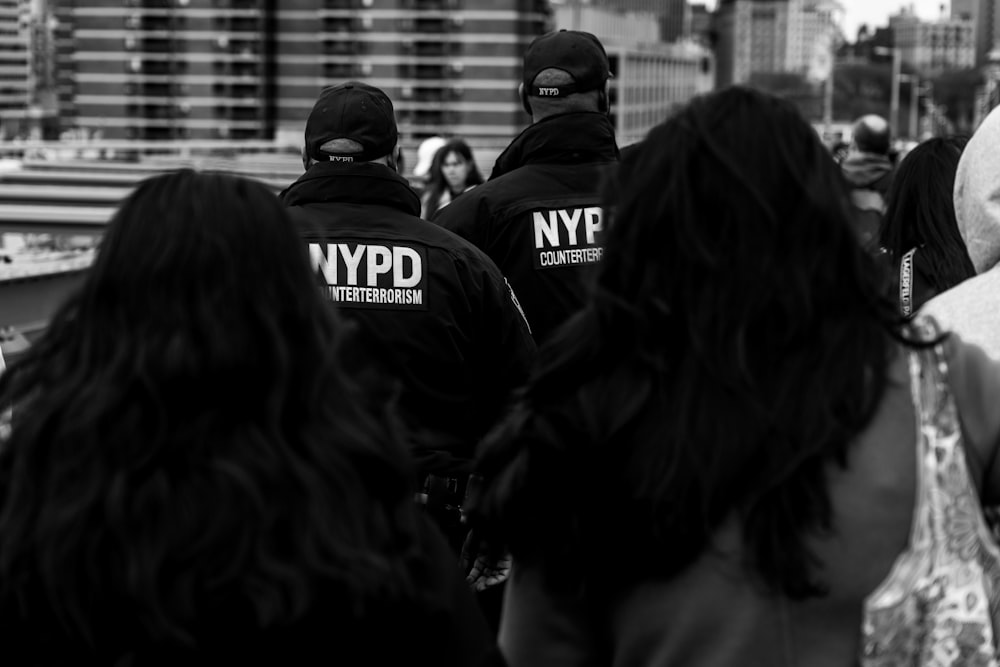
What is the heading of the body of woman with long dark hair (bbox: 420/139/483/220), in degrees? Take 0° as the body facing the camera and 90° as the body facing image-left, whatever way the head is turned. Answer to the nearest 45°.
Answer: approximately 0°

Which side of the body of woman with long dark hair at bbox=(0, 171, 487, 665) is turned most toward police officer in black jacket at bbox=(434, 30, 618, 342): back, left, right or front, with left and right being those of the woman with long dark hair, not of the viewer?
front

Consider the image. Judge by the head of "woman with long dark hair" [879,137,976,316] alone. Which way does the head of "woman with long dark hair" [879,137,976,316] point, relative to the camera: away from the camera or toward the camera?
away from the camera

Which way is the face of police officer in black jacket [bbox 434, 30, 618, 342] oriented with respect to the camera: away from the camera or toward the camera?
away from the camera

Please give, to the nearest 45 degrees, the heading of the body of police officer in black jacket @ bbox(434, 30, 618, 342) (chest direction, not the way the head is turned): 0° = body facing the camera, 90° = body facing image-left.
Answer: approximately 180°

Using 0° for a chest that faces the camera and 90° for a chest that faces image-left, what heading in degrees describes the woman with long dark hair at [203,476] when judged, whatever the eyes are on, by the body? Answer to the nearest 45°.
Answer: approximately 180°

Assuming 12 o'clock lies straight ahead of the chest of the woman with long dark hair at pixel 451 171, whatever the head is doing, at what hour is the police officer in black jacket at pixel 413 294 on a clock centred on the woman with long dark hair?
The police officer in black jacket is roughly at 12 o'clock from the woman with long dark hair.

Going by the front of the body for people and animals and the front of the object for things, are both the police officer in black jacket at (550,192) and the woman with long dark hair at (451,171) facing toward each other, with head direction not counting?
yes

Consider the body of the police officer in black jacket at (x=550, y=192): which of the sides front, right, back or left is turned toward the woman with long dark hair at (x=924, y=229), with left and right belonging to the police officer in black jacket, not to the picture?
right

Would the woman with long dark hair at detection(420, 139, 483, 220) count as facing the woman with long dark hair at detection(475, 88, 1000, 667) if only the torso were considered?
yes

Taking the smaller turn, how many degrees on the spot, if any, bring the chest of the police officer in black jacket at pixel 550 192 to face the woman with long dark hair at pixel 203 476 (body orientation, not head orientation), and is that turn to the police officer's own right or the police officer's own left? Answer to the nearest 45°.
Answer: approximately 180°

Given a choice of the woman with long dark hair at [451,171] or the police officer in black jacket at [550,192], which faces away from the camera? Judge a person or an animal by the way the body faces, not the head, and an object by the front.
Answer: the police officer in black jacket

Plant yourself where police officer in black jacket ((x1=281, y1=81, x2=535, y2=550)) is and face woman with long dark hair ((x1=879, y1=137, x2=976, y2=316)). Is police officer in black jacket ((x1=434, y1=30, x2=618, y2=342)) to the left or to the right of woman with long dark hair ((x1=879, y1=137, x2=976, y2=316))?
left

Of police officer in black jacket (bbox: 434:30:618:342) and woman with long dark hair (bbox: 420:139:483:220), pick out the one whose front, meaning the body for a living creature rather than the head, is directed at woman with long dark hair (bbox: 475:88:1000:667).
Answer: woman with long dark hair (bbox: 420:139:483:220)

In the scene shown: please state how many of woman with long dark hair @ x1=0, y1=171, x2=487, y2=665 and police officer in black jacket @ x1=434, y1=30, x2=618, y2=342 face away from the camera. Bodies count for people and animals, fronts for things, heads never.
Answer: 2

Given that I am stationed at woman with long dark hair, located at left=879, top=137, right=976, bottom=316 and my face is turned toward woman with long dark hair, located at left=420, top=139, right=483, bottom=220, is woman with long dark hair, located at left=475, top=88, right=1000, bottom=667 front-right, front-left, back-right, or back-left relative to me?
back-left
